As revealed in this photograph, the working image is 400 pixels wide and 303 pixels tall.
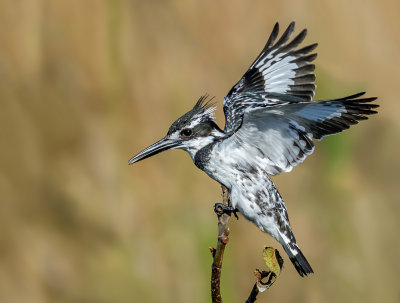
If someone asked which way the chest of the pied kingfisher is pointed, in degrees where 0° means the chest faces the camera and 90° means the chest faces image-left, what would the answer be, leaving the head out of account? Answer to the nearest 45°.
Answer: approximately 90°
